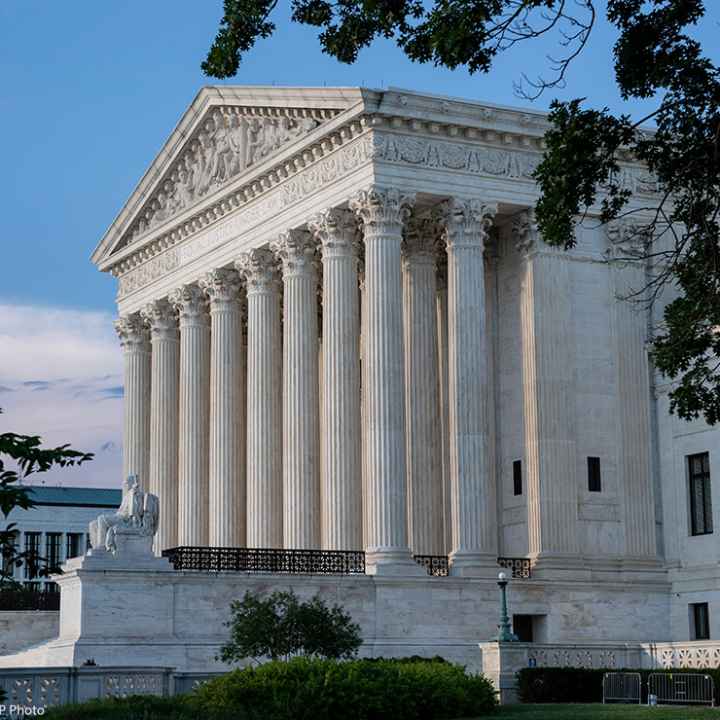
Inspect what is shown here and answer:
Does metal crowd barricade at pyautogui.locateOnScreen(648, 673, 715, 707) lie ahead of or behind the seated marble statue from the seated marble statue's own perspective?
behind

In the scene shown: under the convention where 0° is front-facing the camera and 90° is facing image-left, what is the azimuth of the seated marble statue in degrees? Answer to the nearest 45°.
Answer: approximately 90°

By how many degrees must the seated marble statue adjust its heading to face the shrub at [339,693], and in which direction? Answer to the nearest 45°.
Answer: approximately 90° to its left

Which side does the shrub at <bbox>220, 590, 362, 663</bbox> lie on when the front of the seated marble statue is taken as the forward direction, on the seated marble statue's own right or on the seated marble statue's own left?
on the seated marble statue's own left

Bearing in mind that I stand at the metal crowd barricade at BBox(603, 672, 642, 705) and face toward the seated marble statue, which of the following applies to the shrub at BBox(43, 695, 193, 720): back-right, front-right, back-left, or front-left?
front-left

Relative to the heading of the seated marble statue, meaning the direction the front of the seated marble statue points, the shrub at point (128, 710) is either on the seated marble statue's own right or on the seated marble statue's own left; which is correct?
on the seated marble statue's own left

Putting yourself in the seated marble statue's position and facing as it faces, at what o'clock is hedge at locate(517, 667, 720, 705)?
The hedge is roughly at 7 o'clock from the seated marble statue.
